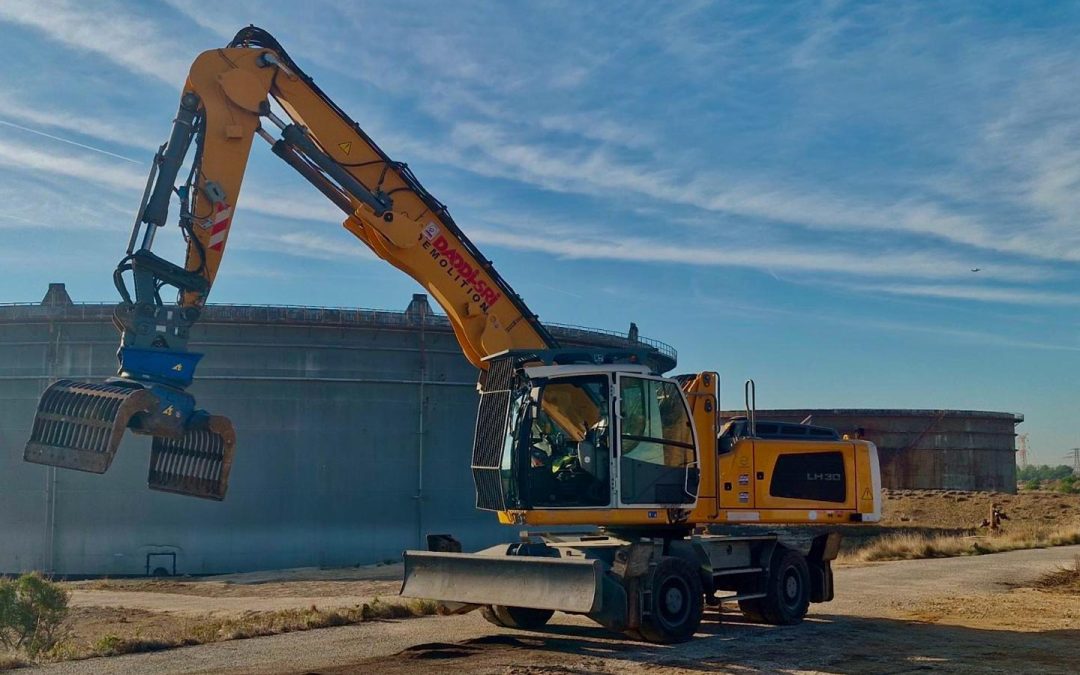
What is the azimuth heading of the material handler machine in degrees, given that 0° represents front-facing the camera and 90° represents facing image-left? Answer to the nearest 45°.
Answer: approximately 45°

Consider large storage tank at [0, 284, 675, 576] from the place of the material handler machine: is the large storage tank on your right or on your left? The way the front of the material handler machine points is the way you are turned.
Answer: on your right

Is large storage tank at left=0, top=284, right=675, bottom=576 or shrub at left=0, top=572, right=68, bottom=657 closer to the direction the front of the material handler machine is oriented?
the shrub
